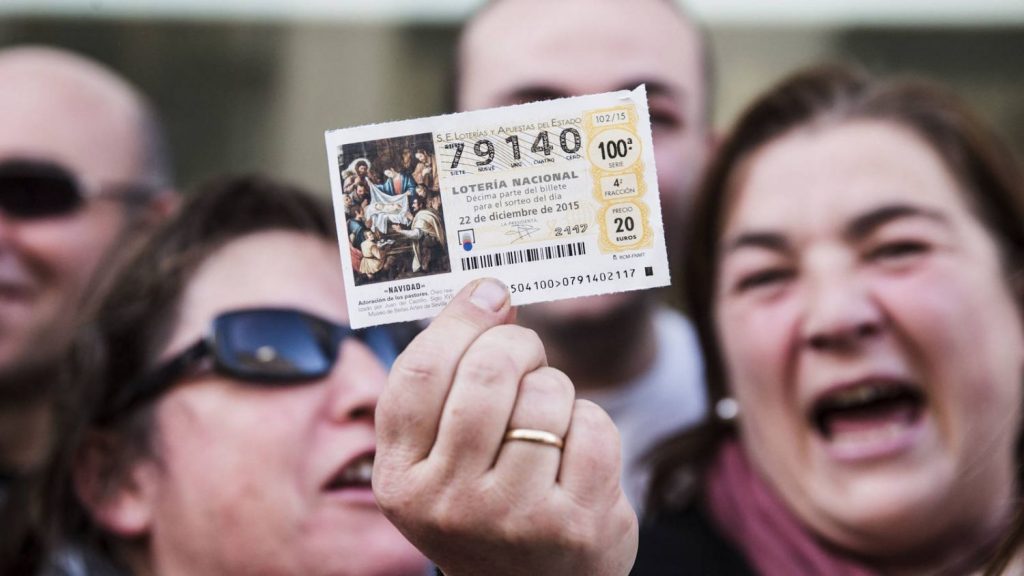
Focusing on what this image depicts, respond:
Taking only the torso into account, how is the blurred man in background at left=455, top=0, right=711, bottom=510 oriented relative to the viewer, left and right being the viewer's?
facing the viewer

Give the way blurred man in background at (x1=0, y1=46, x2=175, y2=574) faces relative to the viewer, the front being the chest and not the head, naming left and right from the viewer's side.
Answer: facing the viewer and to the left of the viewer

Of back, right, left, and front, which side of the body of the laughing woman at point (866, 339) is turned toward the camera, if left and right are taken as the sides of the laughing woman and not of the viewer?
front

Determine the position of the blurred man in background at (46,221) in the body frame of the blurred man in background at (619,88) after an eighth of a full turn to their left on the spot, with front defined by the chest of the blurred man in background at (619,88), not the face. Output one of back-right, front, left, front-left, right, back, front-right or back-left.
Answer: back-right

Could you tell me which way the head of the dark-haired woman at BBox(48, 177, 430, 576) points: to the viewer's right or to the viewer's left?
to the viewer's right

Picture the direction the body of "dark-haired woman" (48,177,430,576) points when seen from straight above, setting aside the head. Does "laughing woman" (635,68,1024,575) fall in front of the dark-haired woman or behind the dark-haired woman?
in front

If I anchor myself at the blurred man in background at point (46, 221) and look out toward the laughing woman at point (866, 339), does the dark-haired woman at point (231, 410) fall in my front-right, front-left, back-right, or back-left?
front-right

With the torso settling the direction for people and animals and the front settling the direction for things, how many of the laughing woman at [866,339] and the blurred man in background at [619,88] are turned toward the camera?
2

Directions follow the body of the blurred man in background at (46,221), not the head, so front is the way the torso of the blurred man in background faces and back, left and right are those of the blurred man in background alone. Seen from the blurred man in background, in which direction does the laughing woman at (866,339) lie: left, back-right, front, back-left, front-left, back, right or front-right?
left

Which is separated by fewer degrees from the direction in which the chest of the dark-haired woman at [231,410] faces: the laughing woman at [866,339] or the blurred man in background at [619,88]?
the laughing woman

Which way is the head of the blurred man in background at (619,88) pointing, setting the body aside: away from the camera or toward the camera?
toward the camera

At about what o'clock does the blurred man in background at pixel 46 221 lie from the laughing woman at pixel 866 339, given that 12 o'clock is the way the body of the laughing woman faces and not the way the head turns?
The blurred man in background is roughly at 3 o'clock from the laughing woman.
